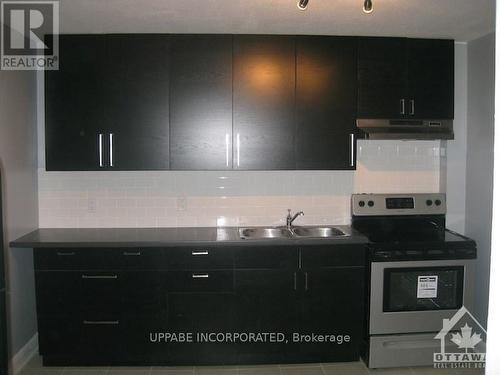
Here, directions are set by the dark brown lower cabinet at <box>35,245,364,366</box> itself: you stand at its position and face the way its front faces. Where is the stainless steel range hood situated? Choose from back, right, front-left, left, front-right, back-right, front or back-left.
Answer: left

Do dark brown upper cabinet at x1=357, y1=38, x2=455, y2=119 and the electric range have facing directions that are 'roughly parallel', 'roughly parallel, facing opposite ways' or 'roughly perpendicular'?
roughly parallel

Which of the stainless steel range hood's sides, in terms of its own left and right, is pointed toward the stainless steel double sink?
right

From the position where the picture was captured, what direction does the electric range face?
facing the viewer

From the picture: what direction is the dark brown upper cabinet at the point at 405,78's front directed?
toward the camera

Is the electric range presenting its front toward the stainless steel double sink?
no

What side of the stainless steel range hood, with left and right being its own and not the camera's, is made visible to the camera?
front

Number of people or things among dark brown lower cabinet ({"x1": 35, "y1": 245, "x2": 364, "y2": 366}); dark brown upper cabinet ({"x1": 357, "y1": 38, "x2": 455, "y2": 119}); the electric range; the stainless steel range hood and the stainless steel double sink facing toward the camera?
5

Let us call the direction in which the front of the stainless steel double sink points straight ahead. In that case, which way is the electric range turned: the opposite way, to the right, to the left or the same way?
the same way

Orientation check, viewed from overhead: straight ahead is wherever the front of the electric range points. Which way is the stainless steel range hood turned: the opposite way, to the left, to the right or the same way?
the same way

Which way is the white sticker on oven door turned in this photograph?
toward the camera

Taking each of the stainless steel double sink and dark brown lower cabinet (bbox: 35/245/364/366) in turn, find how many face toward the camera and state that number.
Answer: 2
